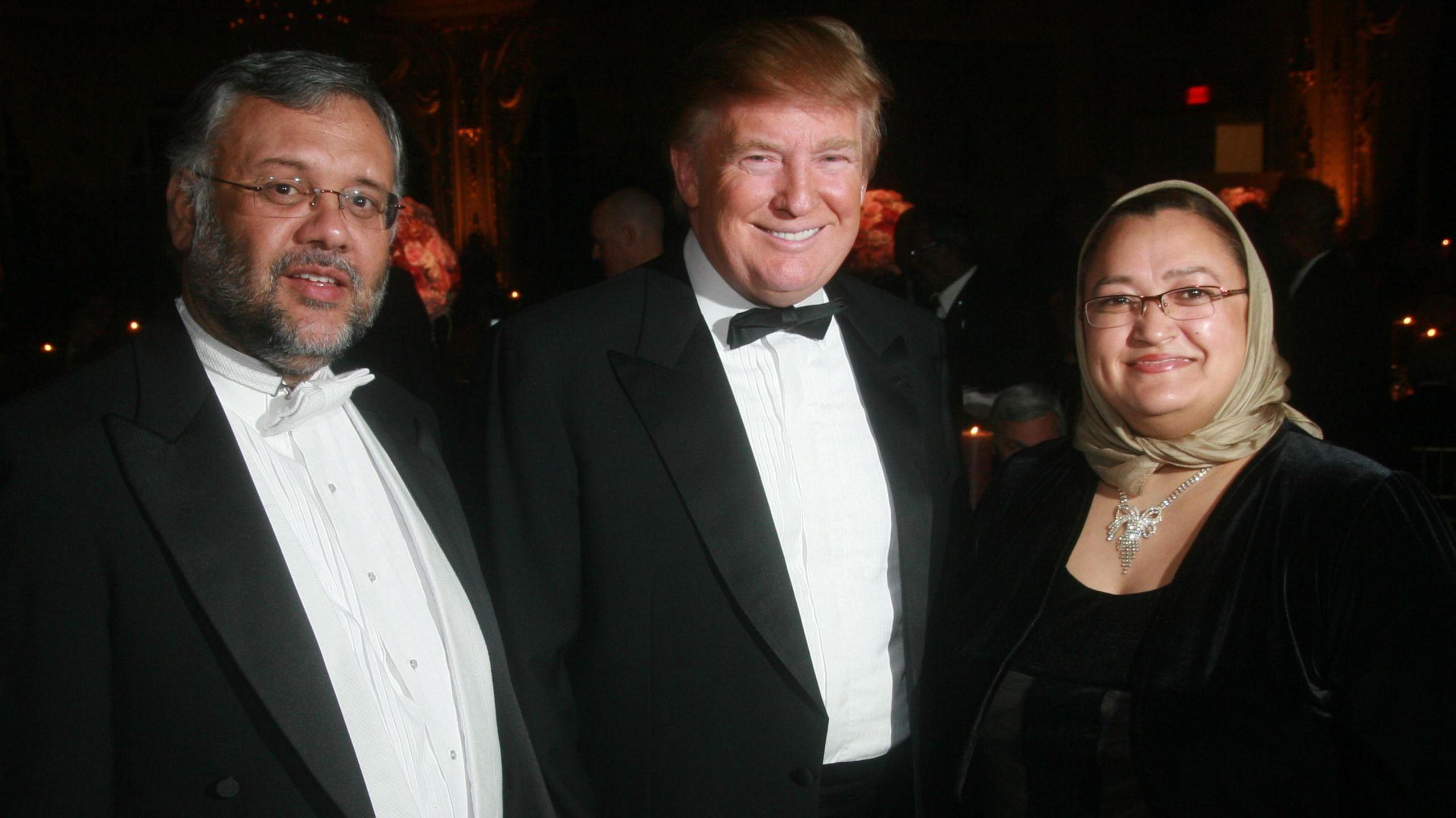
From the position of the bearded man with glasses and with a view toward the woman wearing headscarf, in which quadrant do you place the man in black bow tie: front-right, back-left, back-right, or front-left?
front-left

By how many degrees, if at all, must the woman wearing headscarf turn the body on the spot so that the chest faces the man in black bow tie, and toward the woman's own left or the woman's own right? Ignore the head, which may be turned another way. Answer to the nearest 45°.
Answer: approximately 45° to the woman's own right

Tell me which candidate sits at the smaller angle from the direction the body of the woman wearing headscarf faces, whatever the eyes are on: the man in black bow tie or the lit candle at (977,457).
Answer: the man in black bow tie

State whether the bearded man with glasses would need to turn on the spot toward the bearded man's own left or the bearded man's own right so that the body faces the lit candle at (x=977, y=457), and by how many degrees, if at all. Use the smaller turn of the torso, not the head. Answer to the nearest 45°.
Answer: approximately 90° to the bearded man's own left

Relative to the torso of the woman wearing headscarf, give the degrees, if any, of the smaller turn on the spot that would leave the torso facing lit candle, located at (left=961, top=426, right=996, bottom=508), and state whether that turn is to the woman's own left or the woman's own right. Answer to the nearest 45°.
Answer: approximately 135° to the woman's own right

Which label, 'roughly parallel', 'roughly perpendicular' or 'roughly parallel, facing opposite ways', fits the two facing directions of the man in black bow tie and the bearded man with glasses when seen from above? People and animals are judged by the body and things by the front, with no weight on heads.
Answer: roughly parallel

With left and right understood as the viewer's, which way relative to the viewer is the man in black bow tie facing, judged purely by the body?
facing the viewer and to the right of the viewer

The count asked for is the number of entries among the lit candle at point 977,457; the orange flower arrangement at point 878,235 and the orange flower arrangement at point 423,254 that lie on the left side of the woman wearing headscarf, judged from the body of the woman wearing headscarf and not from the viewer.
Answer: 0

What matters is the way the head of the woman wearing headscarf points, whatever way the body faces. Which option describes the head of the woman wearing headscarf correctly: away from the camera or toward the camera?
toward the camera

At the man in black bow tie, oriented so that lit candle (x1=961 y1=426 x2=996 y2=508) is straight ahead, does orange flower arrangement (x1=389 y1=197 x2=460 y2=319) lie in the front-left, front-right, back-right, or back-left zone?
front-left

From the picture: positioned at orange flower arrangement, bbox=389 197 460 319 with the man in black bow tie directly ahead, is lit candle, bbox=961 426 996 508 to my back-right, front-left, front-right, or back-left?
front-left

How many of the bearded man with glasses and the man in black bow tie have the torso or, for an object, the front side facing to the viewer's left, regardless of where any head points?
0

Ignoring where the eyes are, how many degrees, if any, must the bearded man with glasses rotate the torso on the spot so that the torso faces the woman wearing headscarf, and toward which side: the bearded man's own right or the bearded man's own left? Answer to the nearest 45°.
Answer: approximately 45° to the bearded man's own left

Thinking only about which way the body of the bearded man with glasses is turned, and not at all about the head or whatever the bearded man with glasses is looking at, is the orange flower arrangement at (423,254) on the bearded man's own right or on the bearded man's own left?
on the bearded man's own left

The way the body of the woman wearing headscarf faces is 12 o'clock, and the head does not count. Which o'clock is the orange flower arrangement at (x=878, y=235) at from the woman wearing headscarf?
The orange flower arrangement is roughly at 4 o'clock from the woman wearing headscarf.

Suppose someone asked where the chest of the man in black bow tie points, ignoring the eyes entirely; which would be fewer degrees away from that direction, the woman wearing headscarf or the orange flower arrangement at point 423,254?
the woman wearing headscarf

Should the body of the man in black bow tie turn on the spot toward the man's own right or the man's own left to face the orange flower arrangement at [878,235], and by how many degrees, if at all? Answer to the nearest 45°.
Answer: approximately 135° to the man's own left

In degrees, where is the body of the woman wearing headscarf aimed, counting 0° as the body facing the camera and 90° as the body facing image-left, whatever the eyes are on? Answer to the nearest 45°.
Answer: approximately 45°

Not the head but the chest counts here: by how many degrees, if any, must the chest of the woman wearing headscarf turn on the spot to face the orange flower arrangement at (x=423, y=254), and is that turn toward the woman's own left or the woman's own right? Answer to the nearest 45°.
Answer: approximately 90° to the woman's own right

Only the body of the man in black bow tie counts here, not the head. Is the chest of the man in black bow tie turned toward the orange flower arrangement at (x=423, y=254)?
no
